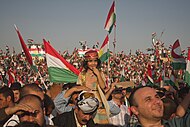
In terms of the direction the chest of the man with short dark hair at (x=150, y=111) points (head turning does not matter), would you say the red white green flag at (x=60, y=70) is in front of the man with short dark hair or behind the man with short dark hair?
behind

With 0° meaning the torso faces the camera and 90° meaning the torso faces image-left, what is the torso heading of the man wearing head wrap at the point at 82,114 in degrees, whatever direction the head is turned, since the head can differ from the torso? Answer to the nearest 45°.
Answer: approximately 315°

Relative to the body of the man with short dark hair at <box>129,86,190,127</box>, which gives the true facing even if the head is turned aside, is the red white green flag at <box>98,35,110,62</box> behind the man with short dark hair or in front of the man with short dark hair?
behind

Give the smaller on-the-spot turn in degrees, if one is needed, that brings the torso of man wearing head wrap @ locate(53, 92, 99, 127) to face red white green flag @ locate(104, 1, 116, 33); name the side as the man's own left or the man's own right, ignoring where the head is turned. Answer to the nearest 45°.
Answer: approximately 135° to the man's own left

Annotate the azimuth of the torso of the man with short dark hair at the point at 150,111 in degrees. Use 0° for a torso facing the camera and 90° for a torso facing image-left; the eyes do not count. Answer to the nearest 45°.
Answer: approximately 315°

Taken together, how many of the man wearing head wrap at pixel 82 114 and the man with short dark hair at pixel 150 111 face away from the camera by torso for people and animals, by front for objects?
0
